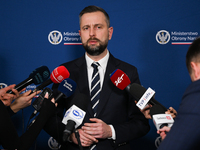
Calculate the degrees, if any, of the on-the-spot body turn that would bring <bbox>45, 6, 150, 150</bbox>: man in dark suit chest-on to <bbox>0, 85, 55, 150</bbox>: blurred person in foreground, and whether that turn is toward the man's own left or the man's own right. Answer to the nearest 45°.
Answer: approximately 45° to the man's own right

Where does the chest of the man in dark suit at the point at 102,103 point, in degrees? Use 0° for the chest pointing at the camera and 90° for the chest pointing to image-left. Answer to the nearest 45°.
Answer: approximately 0°

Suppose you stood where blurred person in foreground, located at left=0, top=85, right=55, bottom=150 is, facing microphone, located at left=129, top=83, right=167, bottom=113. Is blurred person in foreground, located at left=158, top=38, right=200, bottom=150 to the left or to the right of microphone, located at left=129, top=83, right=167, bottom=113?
right

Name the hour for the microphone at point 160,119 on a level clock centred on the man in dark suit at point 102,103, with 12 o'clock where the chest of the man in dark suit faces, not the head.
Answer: The microphone is roughly at 11 o'clock from the man in dark suit.
